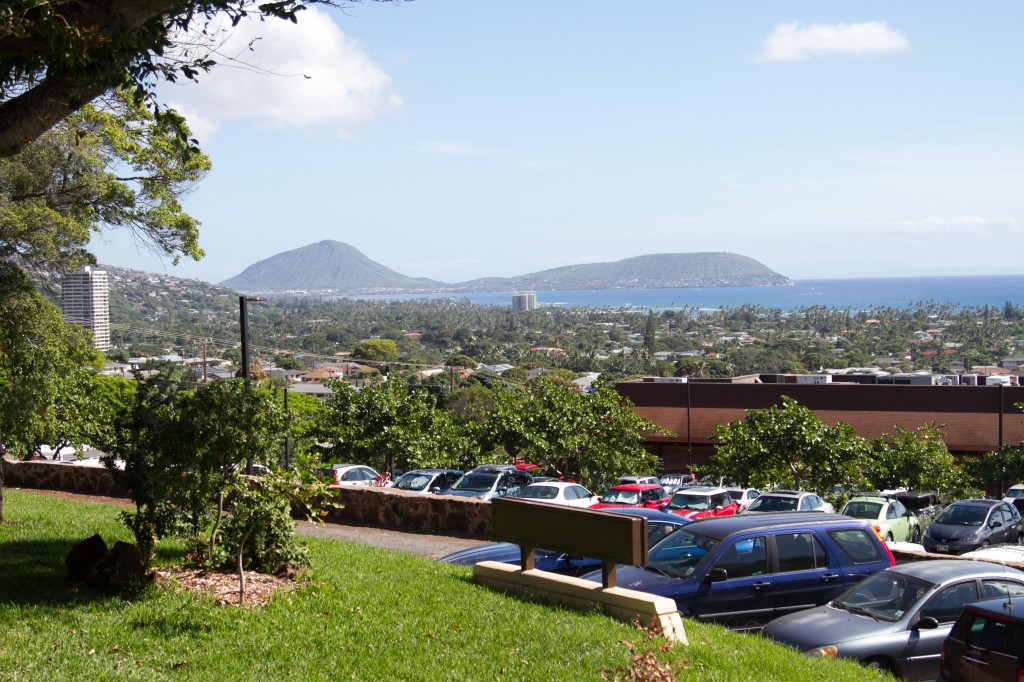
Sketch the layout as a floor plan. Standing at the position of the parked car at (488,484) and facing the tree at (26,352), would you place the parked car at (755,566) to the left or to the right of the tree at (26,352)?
left

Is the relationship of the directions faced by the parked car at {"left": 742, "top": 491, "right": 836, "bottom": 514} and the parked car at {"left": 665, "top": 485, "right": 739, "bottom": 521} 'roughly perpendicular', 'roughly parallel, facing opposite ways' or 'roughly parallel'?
roughly parallel

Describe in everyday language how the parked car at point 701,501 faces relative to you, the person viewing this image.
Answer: facing the viewer and to the left of the viewer

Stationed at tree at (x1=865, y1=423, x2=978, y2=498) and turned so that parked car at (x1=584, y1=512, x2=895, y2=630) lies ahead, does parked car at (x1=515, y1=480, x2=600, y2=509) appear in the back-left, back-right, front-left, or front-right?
front-right

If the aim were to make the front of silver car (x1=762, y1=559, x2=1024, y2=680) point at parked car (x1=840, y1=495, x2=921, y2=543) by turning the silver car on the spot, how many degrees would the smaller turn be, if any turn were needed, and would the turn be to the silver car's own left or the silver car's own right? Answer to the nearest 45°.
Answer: approximately 135° to the silver car's own right

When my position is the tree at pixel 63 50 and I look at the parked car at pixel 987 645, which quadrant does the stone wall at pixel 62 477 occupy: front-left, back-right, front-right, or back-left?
back-left

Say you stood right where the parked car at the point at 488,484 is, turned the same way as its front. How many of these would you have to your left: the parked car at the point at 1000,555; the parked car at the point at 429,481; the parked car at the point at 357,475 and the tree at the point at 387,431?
1
